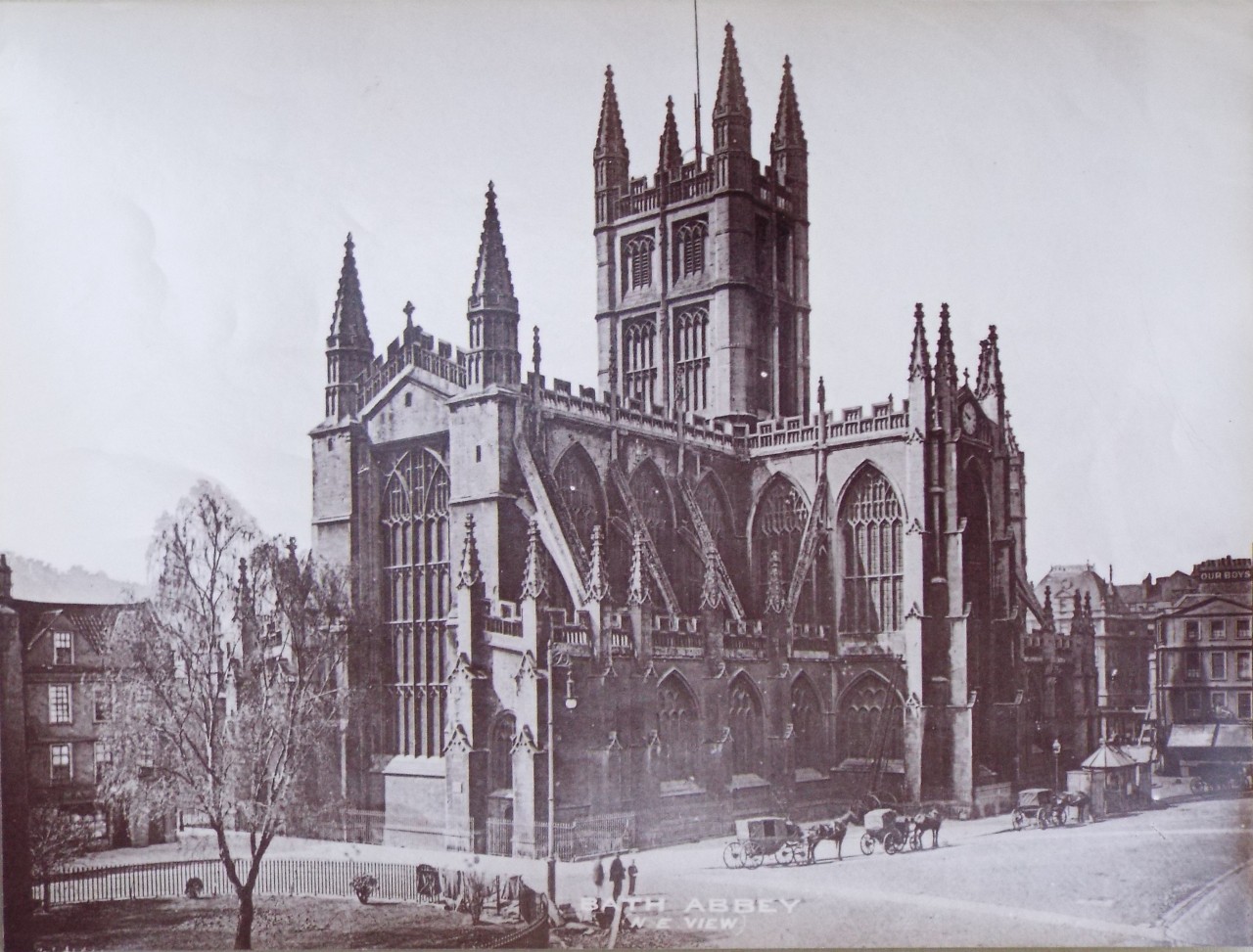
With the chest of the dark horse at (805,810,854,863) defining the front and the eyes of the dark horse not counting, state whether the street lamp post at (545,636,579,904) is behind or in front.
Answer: behind

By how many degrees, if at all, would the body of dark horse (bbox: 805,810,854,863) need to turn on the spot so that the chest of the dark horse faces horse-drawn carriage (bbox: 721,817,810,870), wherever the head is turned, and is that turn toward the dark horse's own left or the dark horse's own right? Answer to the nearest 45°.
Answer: approximately 135° to the dark horse's own right

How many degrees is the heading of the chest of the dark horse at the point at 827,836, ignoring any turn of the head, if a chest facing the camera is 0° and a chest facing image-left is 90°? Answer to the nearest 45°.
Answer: approximately 270°

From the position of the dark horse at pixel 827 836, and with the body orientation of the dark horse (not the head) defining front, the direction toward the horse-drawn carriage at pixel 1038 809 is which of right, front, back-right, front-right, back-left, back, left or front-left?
front-left

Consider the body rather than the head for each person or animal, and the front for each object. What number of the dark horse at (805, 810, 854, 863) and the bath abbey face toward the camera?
0

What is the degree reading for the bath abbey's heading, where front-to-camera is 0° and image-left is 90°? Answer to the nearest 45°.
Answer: approximately 225°
